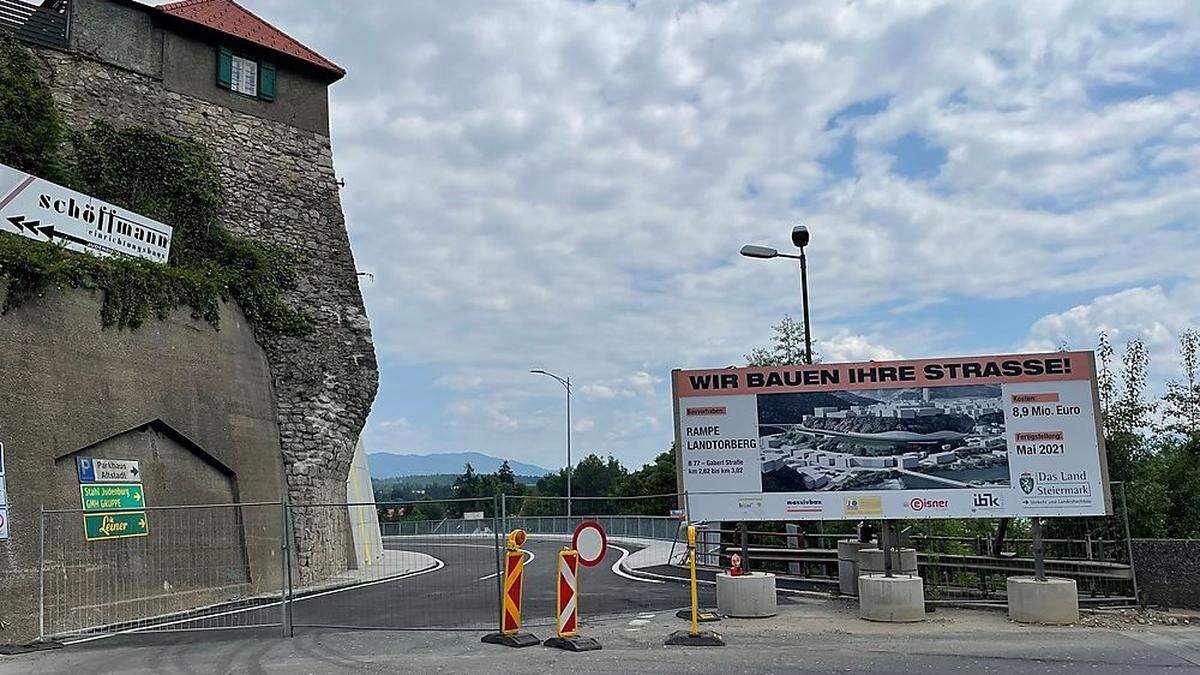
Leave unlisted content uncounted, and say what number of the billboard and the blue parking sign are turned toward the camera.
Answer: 2

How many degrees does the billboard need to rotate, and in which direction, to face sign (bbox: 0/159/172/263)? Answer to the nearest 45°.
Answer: approximately 90° to its right

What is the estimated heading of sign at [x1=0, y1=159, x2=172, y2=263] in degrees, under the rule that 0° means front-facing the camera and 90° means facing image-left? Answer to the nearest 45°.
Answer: approximately 315°

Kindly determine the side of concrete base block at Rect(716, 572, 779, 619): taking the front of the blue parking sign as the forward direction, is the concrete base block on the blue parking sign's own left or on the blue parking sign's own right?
on the blue parking sign's own left

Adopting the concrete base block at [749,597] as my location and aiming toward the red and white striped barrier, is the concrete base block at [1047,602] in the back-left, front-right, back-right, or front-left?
back-left

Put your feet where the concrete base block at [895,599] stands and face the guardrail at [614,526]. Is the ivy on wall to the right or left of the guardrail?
left

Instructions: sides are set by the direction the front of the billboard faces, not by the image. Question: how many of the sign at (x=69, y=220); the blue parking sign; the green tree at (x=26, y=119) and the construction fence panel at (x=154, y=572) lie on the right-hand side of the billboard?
4

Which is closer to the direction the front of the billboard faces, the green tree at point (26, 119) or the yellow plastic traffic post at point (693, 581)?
the yellow plastic traffic post

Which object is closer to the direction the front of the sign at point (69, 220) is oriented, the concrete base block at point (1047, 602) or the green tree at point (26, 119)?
the concrete base block

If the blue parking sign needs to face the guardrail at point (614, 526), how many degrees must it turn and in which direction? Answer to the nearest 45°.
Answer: approximately 135° to its left
